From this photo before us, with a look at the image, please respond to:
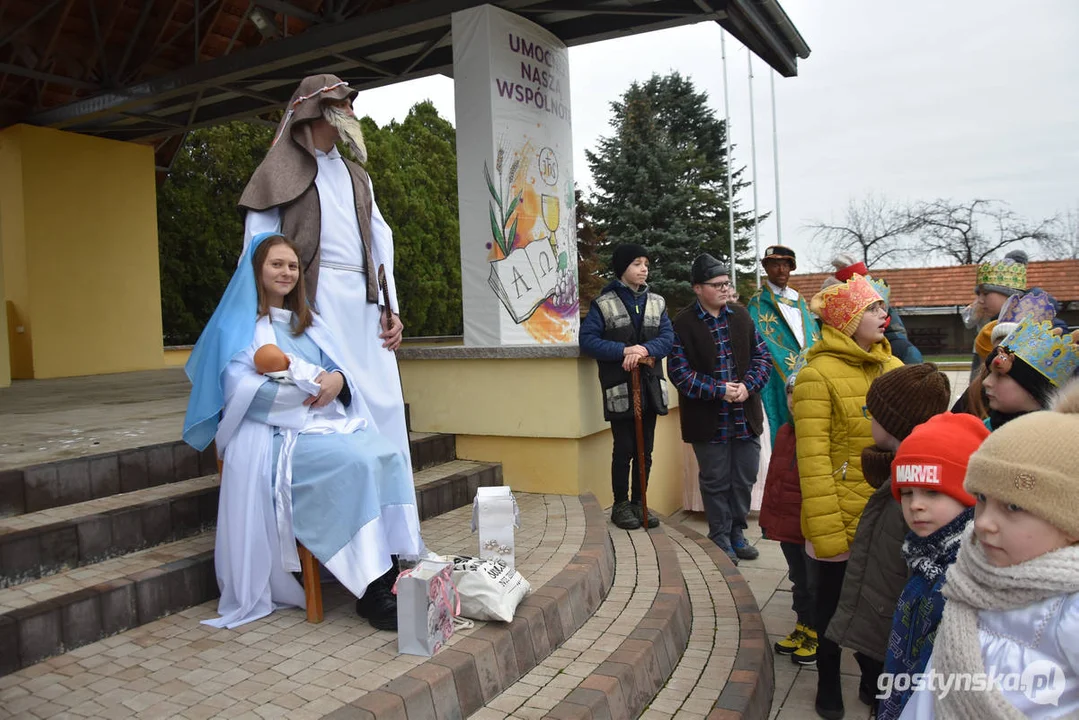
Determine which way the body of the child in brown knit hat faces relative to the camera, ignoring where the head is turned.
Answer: to the viewer's left

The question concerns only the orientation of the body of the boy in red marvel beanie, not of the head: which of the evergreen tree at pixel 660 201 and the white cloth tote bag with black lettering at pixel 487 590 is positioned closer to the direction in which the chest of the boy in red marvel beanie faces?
the white cloth tote bag with black lettering

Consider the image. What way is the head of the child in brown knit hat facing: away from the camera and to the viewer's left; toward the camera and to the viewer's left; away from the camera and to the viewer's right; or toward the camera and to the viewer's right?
away from the camera and to the viewer's left

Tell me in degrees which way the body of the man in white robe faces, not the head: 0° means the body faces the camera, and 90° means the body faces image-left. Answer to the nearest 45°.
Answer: approximately 315°
